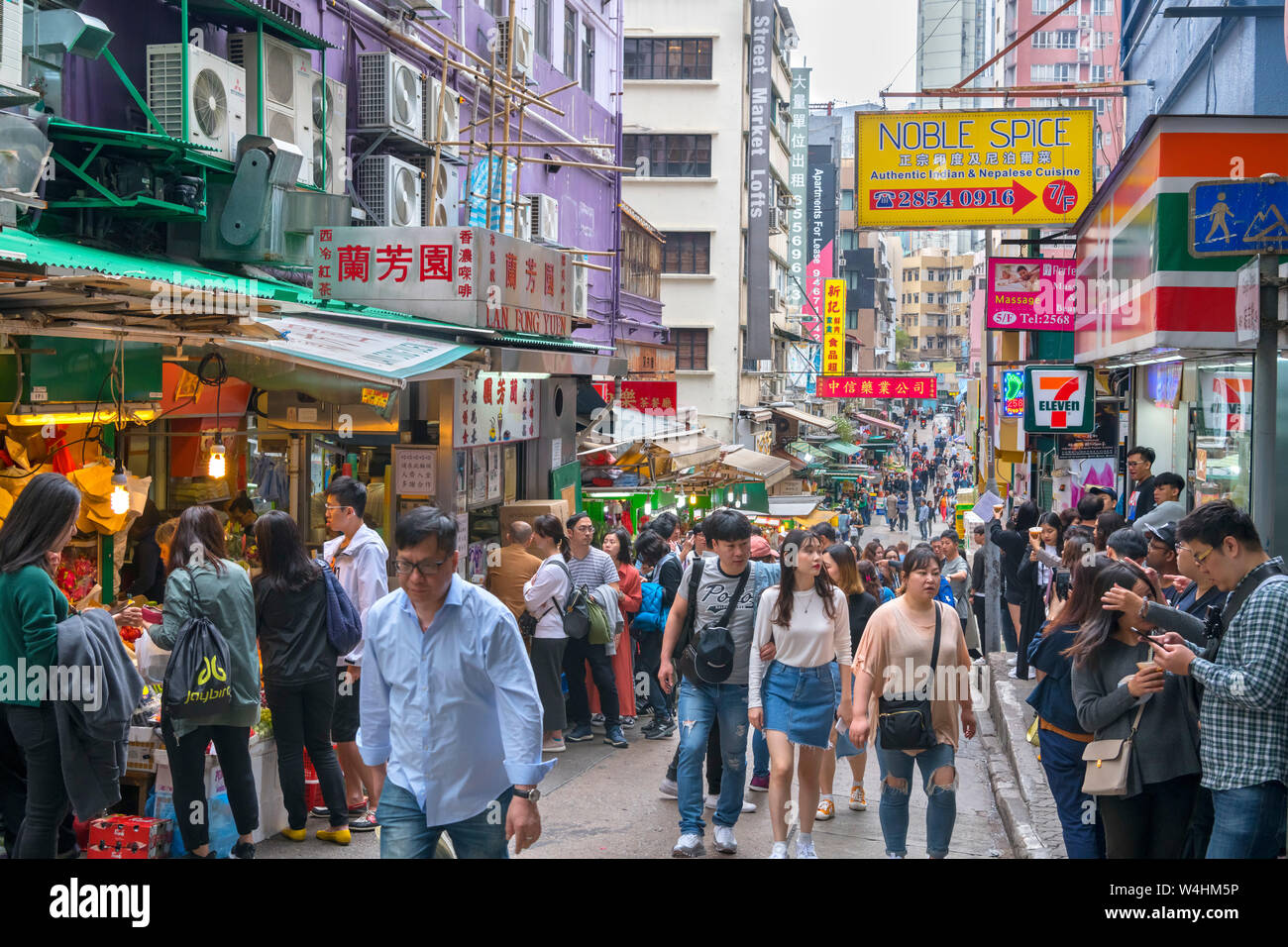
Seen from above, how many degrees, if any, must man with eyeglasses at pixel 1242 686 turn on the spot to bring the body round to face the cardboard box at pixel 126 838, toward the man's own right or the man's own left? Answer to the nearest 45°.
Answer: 0° — they already face it

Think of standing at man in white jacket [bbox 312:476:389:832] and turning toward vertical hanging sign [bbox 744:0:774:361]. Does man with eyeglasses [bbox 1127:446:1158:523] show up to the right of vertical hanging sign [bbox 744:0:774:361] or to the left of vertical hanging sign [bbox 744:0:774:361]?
right

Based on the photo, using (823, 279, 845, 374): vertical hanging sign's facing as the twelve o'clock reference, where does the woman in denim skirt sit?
The woman in denim skirt is roughly at 12 o'clock from the vertical hanging sign.

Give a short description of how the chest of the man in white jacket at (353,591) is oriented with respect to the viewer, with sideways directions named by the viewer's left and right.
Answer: facing to the left of the viewer

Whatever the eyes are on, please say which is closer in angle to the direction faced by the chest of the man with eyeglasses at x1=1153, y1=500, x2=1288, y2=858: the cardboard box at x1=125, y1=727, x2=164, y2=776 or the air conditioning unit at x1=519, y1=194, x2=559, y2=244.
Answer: the cardboard box
